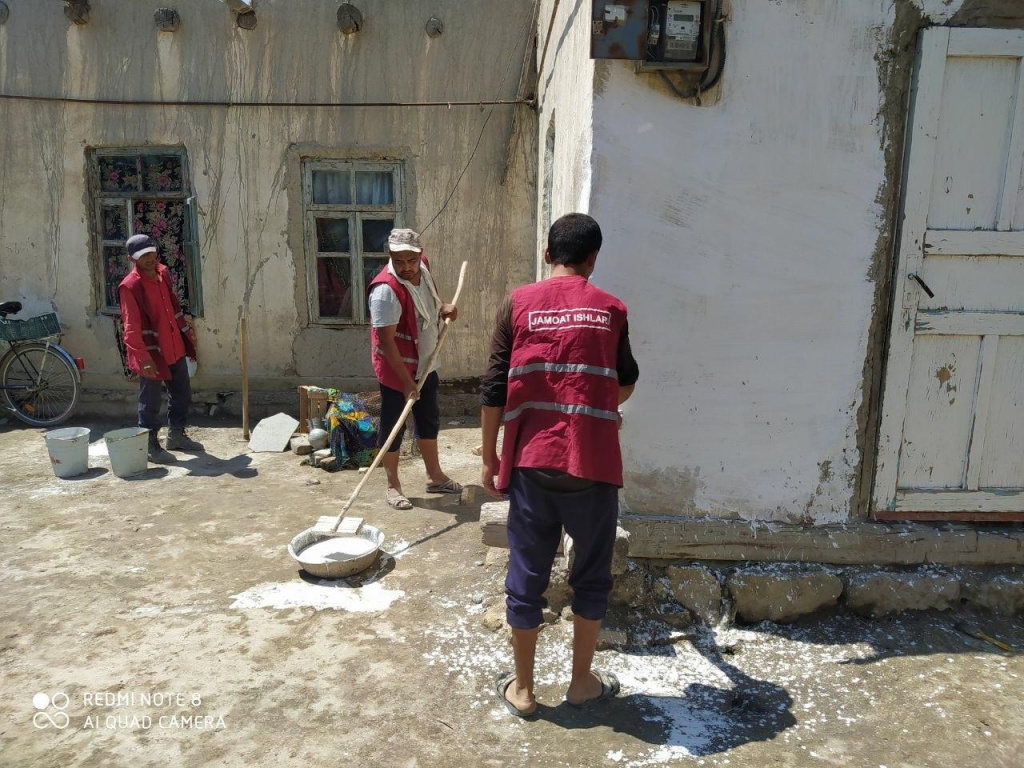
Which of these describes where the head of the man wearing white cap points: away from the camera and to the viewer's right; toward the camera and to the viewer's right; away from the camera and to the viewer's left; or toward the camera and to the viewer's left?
toward the camera and to the viewer's left

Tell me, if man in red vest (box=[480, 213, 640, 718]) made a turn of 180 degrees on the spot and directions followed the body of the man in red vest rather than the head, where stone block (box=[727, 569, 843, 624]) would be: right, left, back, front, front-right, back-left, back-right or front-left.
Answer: back-left

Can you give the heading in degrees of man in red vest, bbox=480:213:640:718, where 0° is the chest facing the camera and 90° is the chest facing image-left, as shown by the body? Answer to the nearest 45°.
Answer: approximately 180°

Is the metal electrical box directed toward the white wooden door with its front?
no

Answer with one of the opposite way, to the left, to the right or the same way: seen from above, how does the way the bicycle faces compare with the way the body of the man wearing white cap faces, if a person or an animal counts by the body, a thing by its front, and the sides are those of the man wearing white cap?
to the right

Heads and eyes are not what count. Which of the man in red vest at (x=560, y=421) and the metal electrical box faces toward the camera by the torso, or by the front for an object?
the metal electrical box

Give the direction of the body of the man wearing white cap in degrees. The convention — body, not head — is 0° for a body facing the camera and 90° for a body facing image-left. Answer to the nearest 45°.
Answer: approximately 315°

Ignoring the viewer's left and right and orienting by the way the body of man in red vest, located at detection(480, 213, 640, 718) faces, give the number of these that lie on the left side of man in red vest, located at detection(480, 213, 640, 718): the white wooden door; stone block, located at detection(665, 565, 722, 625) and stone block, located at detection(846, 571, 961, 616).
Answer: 0

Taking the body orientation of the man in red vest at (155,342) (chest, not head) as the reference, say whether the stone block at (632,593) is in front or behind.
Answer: in front

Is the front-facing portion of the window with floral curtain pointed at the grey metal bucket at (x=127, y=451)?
yes

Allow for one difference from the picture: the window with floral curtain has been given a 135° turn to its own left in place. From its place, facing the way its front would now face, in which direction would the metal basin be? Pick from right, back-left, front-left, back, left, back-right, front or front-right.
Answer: back-right

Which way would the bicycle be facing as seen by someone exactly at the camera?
facing to the left of the viewer

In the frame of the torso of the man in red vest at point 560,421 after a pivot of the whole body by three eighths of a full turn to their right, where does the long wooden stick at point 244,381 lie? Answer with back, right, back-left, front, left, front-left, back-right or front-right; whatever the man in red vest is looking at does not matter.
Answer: back

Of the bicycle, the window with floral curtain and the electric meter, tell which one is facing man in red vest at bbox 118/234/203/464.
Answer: the window with floral curtain

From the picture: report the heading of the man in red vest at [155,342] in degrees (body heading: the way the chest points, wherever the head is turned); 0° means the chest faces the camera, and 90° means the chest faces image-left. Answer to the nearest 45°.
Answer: approximately 315°

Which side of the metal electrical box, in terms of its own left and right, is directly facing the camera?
front

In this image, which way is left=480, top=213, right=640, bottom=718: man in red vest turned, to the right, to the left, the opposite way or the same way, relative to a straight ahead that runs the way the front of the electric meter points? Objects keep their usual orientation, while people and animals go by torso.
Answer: the opposite way

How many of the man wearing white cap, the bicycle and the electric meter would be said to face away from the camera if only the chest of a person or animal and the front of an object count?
0

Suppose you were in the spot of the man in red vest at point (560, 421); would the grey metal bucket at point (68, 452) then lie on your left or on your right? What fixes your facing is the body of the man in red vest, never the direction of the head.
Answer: on your left

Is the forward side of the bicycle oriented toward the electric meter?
no

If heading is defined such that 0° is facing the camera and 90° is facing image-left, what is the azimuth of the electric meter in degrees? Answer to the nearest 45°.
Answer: approximately 0°
